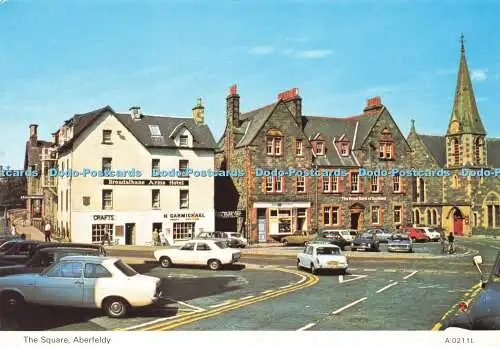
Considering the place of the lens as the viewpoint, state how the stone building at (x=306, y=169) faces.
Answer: facing the viewer and to the right of the viewer

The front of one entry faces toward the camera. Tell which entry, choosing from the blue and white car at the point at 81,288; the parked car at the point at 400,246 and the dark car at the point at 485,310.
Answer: the parked car

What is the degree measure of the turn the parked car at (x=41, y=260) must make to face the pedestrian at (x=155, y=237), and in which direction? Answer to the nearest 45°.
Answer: approximately 135° to its right

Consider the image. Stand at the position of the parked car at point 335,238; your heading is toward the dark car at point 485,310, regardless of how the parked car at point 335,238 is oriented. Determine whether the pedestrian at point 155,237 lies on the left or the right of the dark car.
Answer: right

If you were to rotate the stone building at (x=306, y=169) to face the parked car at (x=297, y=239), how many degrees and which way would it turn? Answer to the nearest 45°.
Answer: approximately 45° to its right

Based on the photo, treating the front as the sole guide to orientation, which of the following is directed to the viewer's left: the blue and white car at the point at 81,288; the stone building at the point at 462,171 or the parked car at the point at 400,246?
the blue and white car

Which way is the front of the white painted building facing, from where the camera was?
facing the viewer

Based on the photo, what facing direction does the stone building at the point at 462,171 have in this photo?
toward the camera

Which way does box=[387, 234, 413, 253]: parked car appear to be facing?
toward the camera
